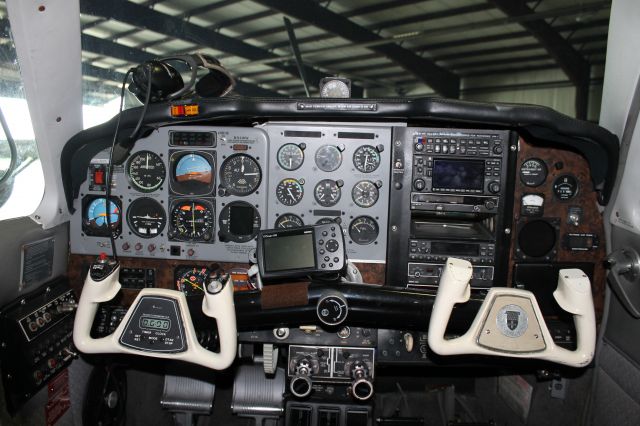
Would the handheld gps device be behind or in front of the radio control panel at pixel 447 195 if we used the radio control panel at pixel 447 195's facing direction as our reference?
in front

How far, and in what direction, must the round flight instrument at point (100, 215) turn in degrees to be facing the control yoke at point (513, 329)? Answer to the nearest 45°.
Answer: approximately 45° to its left

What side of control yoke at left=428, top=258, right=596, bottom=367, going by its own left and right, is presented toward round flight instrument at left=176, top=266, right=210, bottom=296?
right

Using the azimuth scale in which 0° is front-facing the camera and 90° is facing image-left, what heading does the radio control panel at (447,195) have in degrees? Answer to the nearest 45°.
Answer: approximately 0°

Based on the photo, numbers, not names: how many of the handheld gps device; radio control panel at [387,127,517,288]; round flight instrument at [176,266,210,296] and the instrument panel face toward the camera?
4

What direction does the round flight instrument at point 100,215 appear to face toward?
toward the camera

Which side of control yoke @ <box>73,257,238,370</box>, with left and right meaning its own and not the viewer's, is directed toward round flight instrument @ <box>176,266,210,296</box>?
back

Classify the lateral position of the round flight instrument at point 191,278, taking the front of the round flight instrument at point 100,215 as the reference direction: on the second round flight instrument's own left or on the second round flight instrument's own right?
on the second round flight instrument's own left

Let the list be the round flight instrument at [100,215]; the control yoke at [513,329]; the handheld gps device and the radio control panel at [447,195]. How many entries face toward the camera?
4

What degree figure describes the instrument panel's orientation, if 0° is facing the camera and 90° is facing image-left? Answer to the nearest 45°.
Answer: approximately 0°

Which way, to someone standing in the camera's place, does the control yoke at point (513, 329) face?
facing the viewer

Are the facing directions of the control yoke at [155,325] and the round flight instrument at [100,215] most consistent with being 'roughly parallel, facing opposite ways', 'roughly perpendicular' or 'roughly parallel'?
roughly parallel
